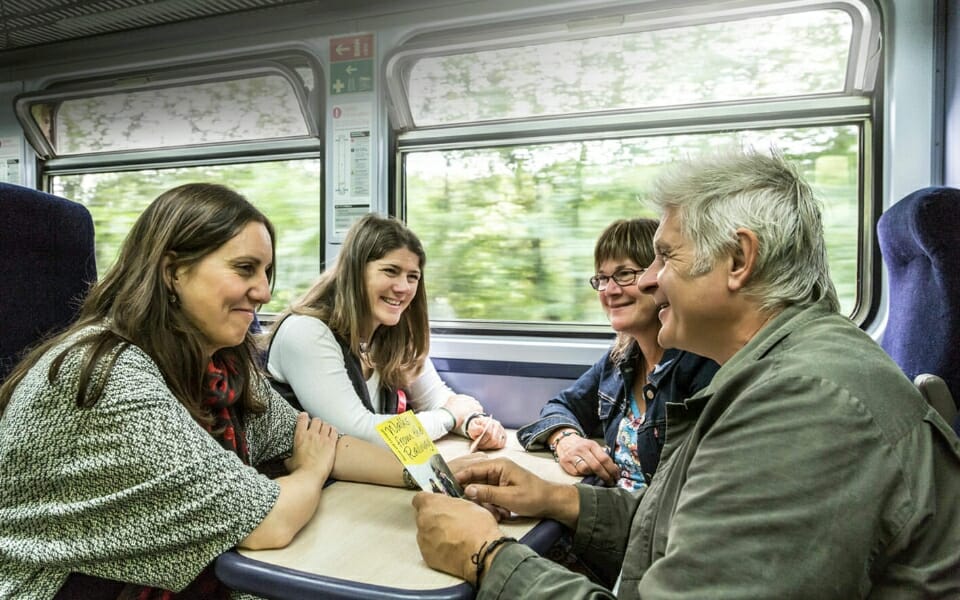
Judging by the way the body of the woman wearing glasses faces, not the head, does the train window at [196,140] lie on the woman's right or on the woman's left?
on the woman's right

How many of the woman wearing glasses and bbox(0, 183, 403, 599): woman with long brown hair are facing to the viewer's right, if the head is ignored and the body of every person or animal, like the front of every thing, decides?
1

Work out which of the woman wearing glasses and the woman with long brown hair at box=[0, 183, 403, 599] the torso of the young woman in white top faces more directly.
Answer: the woman wearing glasses

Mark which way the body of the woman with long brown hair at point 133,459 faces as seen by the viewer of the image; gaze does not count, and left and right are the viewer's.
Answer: facing to the right of the viewer

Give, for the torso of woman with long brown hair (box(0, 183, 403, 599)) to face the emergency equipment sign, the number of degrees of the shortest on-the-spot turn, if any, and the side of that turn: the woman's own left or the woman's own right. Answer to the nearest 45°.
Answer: approximately 45° to the woman's own left

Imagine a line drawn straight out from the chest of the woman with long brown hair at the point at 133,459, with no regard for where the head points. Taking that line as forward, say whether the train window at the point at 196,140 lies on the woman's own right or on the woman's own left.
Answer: on the woman's own left

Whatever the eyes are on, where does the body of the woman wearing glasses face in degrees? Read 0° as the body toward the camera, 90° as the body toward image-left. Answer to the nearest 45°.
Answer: approximately 45°

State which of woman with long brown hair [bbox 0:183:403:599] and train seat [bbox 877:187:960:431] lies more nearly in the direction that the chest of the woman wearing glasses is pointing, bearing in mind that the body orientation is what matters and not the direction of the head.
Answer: the woman with long brown hair

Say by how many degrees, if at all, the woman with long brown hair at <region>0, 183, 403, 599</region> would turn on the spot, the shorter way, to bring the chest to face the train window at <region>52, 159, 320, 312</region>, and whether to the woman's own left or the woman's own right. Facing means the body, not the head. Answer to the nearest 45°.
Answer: approximately 90° to the woman's own left

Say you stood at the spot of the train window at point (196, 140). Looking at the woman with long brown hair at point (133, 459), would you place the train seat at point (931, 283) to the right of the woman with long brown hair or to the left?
left
